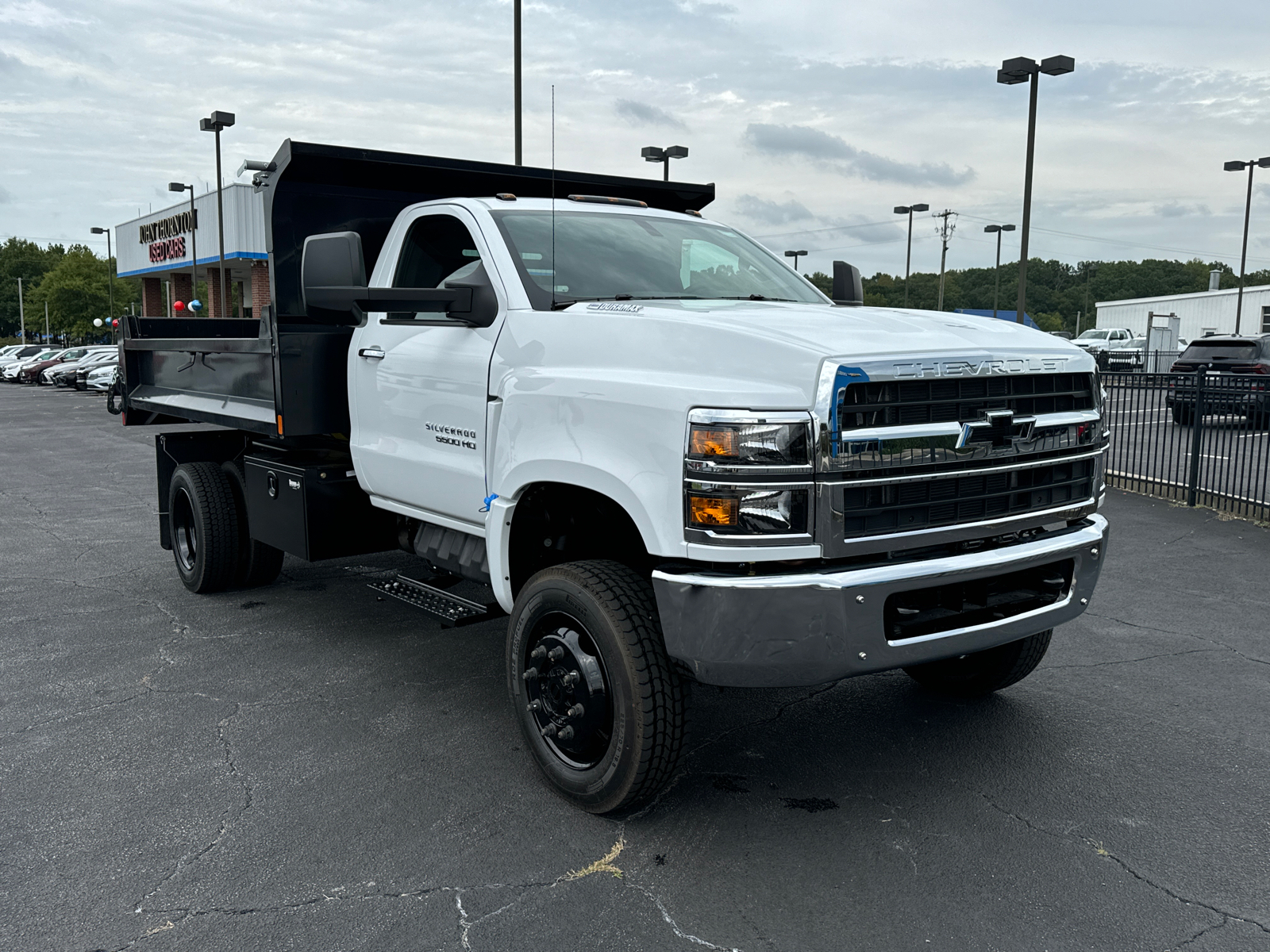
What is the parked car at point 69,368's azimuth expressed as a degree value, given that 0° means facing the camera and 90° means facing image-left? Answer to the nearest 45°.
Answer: approximately 45°

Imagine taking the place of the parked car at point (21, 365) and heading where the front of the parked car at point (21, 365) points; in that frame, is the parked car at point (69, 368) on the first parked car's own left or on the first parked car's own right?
on the first parked car's own left

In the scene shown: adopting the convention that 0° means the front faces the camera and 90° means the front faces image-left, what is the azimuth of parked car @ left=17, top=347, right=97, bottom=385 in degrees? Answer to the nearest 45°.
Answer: approximately 45°
